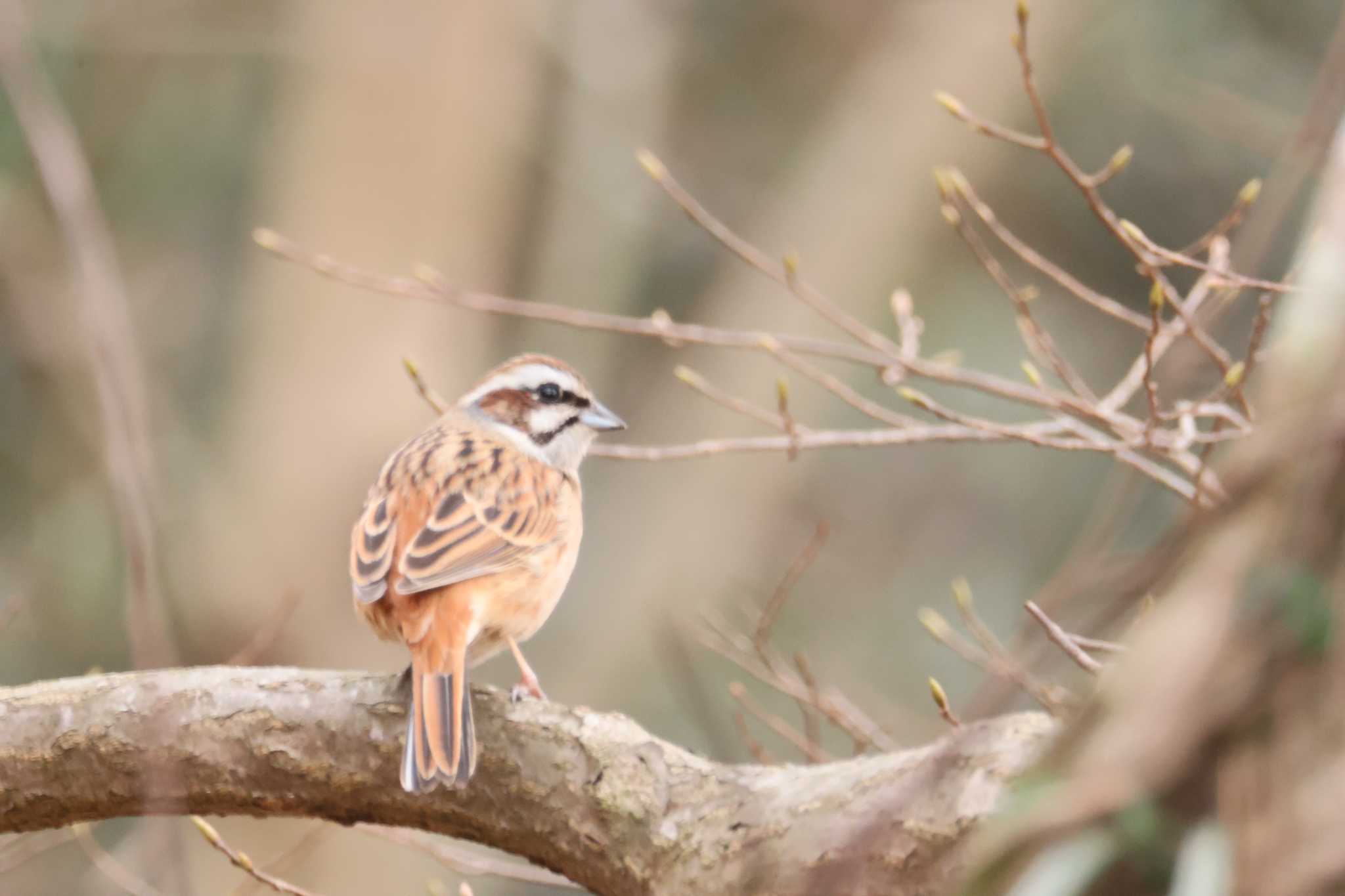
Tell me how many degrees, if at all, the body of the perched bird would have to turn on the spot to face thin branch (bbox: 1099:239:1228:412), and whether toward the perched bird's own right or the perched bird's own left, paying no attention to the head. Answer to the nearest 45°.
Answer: approximately 90° to the perched bird's own right

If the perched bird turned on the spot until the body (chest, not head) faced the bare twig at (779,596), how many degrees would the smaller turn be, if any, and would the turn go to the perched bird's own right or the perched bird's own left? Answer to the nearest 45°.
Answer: approximately 90° to the perched bird's own right

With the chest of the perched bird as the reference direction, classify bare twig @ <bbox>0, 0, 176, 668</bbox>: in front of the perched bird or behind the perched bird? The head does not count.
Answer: behind

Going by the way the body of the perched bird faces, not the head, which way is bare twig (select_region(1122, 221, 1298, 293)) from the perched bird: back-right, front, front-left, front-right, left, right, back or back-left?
right

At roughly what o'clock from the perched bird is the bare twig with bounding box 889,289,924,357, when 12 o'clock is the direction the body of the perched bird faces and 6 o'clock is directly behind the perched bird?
The bare twig is roughly at 2 o'clock from the perched bird.

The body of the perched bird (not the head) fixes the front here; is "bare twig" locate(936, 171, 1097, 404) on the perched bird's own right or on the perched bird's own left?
on the perched bird's own right

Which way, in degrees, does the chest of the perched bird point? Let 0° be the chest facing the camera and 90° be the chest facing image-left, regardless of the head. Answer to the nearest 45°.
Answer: approximately 225°

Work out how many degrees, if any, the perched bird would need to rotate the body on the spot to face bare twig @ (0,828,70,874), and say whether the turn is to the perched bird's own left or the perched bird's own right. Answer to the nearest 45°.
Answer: approximately 135° to the perched bird's own left
